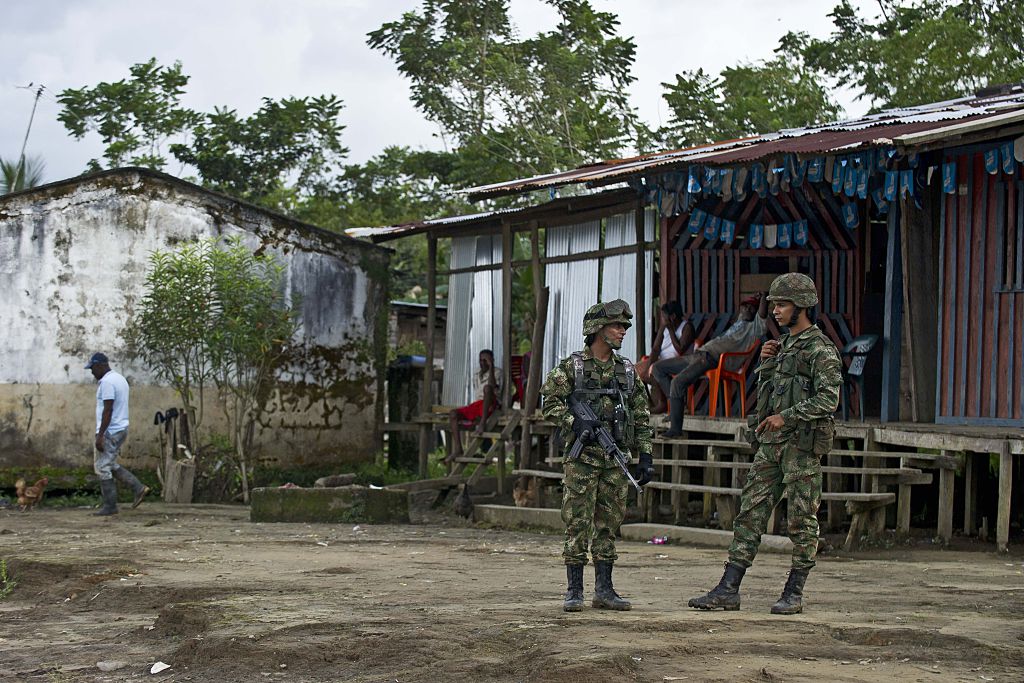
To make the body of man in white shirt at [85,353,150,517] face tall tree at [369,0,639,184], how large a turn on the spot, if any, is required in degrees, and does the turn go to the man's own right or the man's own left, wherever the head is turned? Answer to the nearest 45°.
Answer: approximately 135° to the man's own right

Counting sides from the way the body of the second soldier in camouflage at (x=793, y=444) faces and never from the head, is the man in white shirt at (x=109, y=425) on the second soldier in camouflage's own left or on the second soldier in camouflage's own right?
on the second soldier in camouflage's own right

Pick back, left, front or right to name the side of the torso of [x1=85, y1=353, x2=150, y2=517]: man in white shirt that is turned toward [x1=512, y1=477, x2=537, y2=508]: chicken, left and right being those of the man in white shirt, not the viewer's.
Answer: back

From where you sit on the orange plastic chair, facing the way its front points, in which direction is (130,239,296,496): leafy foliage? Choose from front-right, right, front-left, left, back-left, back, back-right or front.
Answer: front

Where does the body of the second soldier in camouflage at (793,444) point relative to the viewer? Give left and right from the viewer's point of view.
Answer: facing the viewer and to the left of the viewer

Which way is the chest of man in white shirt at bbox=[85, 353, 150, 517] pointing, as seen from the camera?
to the viewer's left

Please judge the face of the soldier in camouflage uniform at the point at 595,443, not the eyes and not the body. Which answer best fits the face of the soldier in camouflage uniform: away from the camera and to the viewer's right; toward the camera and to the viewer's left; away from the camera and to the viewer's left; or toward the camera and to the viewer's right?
toward the camera and to the viewer's right

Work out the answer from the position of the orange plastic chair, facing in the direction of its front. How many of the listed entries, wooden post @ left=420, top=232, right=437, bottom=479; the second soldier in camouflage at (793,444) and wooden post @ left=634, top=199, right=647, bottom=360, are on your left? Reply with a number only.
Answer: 1

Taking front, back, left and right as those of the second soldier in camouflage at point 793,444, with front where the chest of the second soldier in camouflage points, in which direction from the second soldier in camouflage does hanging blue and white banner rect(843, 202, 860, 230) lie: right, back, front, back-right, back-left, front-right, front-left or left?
back-right

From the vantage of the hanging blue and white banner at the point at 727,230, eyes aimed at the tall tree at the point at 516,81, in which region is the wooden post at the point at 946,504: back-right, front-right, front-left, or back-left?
back-right

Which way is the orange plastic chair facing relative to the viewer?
to the viewer's left
